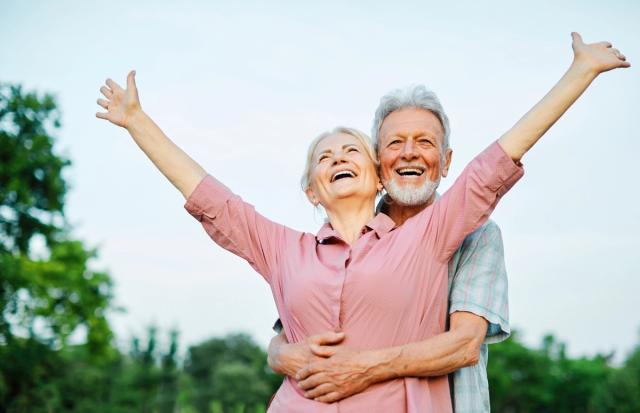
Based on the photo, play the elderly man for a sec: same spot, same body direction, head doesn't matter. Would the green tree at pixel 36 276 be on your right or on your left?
on your right

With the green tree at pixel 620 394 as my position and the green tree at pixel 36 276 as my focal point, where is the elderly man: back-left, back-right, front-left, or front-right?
front-left

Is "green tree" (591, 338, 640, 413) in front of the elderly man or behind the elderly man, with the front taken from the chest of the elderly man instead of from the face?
behind

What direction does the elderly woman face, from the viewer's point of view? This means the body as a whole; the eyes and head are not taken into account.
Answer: toward the camera

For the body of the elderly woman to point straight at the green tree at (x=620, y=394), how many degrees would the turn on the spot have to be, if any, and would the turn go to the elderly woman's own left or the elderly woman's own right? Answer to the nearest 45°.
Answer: approximately 180°

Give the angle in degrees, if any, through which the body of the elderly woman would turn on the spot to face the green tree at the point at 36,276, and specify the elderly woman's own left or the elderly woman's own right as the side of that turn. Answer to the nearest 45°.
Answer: approximately 135° to the elderly woman's own right

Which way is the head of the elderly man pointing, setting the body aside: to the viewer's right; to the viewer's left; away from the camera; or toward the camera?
toward the camera

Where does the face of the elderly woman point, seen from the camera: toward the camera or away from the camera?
toward the camera
